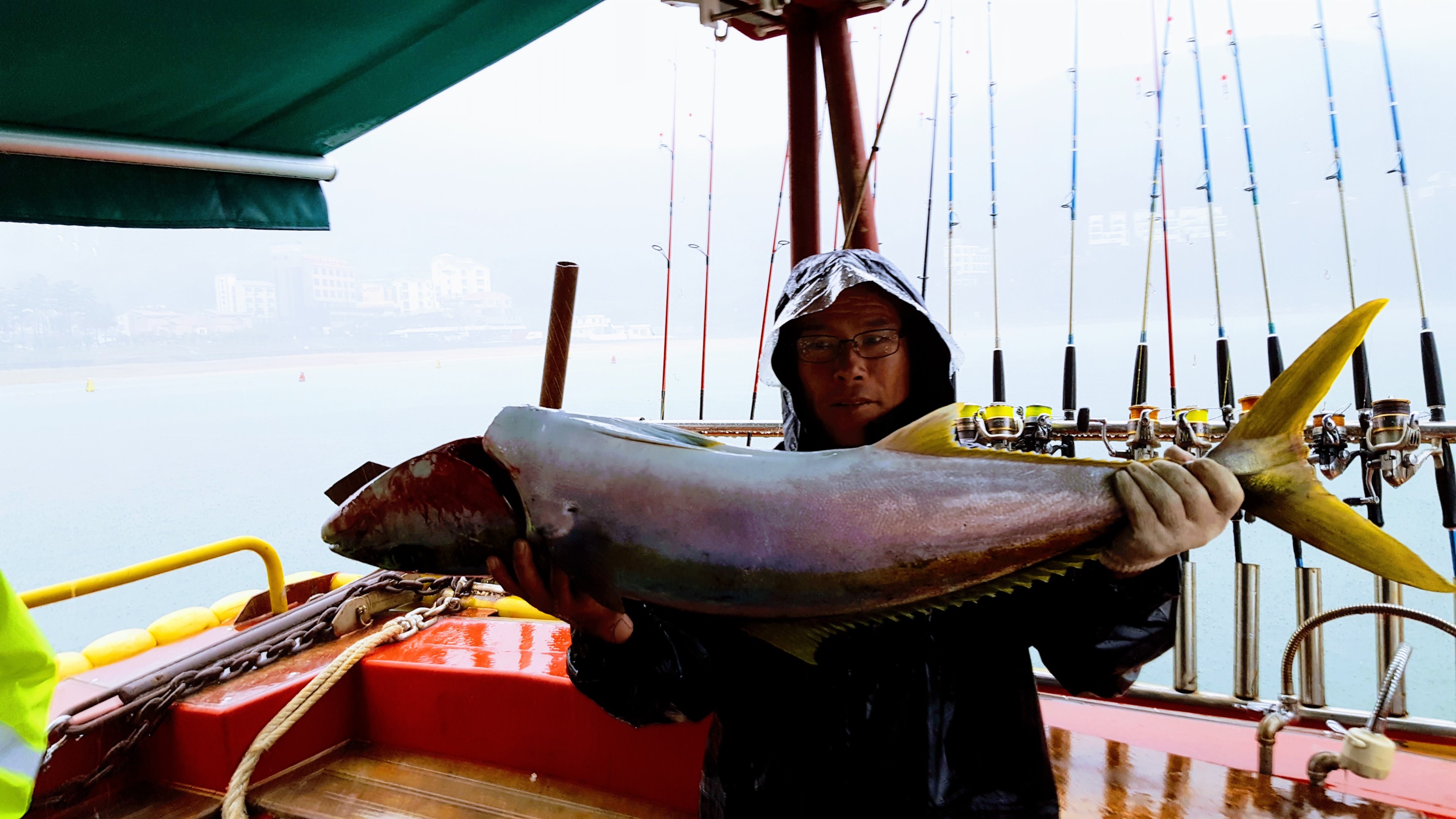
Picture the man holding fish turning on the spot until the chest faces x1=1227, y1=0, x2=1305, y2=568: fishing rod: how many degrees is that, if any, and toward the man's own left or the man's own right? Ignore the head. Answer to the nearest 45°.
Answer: approximately 135° to the man's own left

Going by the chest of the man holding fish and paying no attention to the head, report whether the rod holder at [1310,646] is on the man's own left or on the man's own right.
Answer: on the man's own left

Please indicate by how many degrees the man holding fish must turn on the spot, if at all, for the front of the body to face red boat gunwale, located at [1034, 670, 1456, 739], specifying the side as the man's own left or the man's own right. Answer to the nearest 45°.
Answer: approximately 135° to the man's own left

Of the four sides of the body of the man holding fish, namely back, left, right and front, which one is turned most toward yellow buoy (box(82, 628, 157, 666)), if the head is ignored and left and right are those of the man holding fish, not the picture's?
right

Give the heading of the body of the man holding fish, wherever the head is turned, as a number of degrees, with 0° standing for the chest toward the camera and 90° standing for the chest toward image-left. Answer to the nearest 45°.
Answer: approximately 0°

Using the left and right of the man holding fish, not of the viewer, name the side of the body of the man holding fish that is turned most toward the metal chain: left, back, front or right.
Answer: right

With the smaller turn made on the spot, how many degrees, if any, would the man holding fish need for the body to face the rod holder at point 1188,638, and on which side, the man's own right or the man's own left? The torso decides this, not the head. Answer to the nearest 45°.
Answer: approximately 135° to the man's own left
